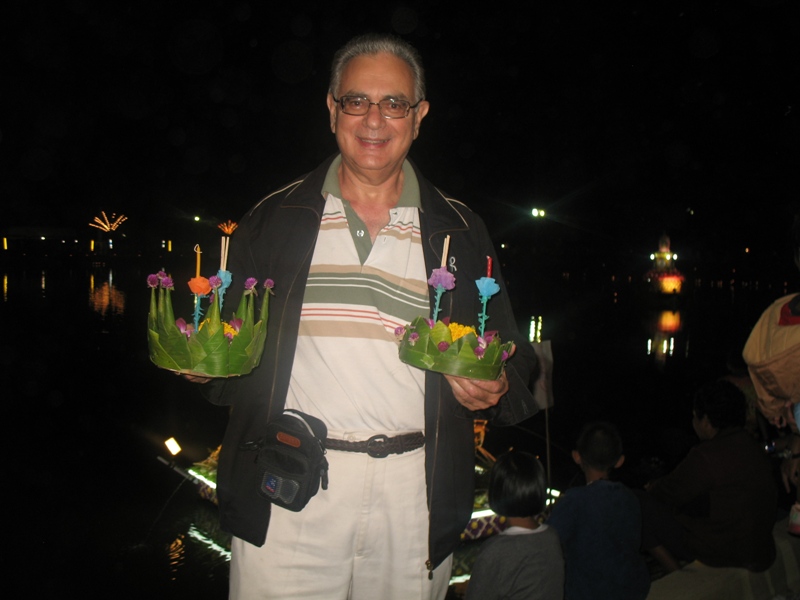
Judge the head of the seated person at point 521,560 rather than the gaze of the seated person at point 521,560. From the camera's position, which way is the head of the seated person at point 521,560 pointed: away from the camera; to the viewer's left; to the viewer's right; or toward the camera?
away from the camera

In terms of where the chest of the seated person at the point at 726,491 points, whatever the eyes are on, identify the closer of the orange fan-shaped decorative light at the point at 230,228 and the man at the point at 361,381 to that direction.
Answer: the orange fan-shaped decorative light

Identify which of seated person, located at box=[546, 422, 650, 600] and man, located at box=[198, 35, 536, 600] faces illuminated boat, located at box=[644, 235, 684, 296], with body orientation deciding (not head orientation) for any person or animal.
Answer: the seated person

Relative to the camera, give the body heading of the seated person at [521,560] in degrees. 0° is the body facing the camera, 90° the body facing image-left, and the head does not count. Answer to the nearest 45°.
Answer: approximately 180°

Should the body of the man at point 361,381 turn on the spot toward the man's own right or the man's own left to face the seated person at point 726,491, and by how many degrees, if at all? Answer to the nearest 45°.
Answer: approximately 135° to the man's own left

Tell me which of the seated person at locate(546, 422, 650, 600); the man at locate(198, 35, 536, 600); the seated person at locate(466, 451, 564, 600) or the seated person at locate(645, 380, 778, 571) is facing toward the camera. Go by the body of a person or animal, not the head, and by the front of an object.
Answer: the man

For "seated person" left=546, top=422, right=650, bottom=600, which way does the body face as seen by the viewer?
away from the camera
